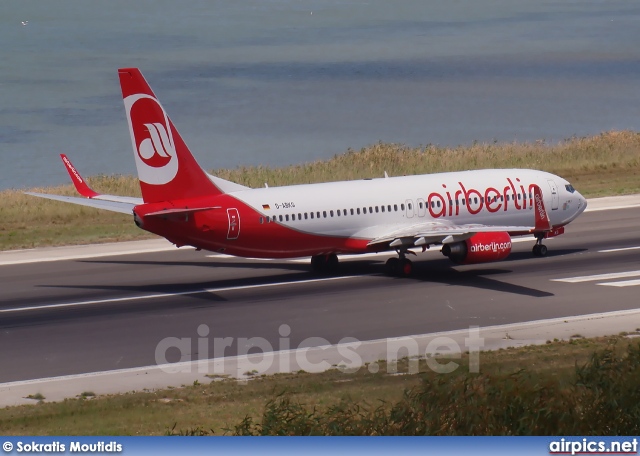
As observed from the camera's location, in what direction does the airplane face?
facing away from the viewer and to the right of the viewer
